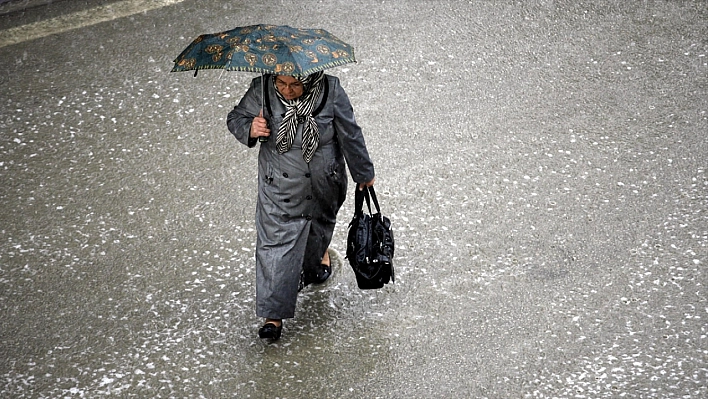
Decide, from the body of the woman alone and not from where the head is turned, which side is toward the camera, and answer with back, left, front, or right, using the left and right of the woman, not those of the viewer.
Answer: front
